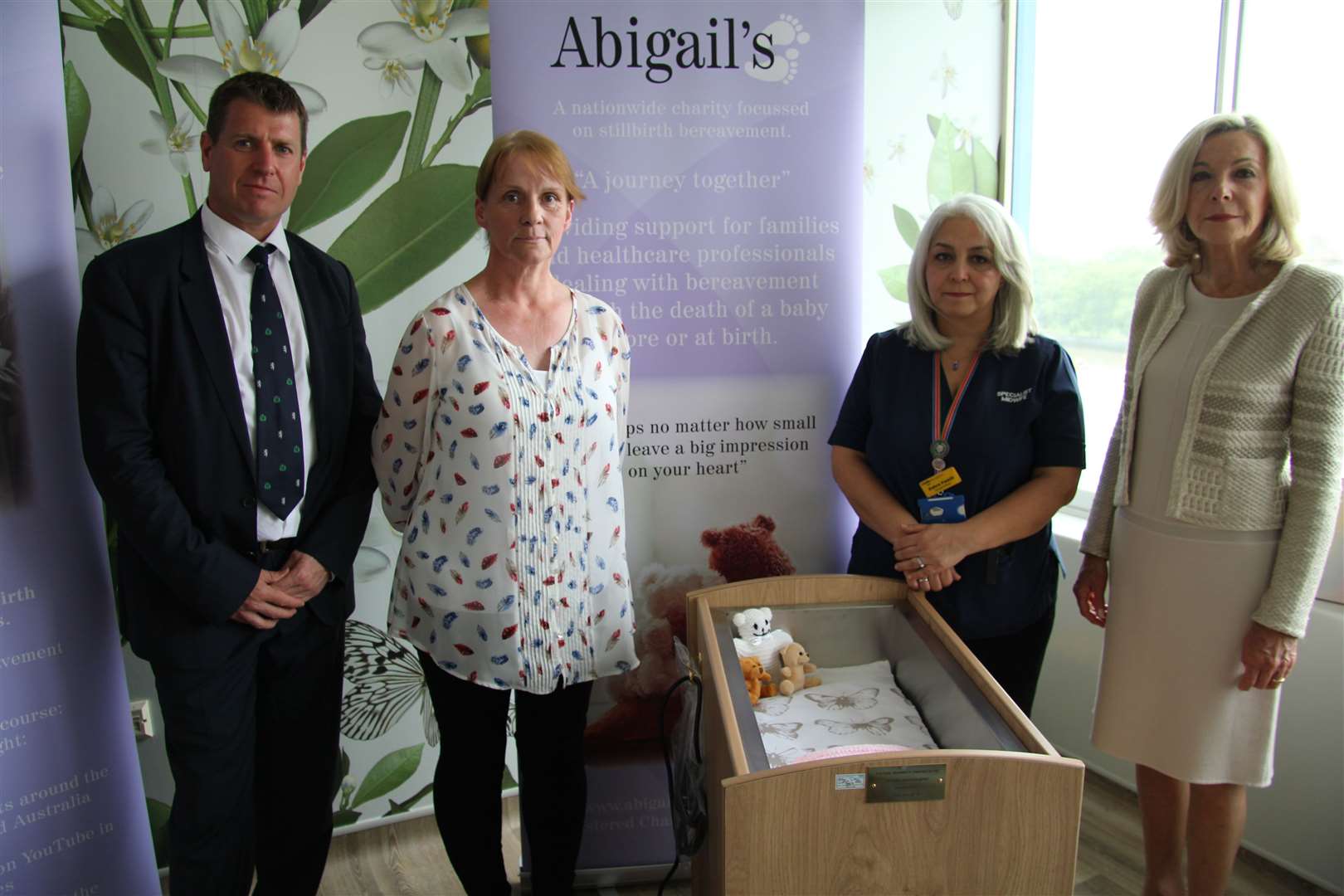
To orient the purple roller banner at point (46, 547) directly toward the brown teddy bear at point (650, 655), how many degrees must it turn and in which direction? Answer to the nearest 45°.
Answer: approximately 45° to its left

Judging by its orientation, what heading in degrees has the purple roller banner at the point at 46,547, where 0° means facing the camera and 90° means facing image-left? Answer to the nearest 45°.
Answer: approximately 315°

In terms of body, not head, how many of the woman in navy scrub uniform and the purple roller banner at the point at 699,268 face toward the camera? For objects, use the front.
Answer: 2

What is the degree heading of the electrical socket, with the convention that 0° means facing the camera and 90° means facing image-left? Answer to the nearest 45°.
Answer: approximately 315°

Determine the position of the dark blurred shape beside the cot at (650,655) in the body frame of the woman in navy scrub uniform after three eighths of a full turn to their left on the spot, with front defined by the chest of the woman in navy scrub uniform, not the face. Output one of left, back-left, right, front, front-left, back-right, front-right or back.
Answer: back-left

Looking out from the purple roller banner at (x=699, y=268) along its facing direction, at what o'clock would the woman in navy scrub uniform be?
The woman in navy scrub uniform is roughly at 10 o'clock from the purple roller banner.
